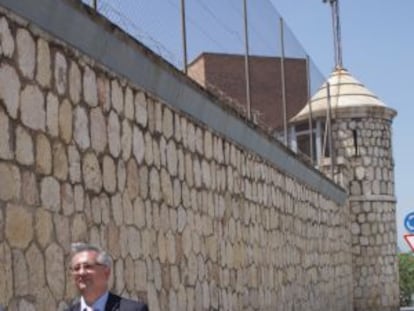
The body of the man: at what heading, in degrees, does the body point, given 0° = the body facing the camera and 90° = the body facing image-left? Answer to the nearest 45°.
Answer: approximately 45°

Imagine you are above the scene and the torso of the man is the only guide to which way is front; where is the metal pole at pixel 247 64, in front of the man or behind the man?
behind

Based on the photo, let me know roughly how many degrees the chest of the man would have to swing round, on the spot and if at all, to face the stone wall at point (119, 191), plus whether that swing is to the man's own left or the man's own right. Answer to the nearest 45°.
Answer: approximately 135° to the man's own right

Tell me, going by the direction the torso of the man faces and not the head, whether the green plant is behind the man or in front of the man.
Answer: behind
